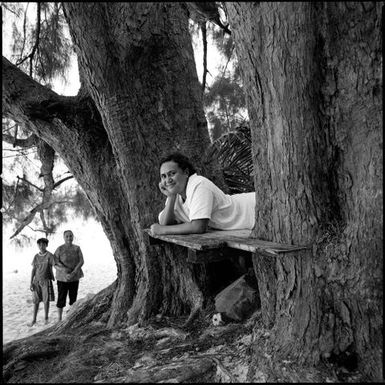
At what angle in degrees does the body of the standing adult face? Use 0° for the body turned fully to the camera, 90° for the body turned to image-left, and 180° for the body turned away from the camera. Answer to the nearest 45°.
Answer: approximately 0°

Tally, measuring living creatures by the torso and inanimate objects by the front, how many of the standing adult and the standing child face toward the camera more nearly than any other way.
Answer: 2

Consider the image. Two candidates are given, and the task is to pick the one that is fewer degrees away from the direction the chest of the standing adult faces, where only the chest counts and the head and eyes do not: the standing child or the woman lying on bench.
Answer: the woman lying on bench

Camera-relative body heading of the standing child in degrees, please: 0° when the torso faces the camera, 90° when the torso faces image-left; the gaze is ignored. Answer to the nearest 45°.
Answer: approximately 0°

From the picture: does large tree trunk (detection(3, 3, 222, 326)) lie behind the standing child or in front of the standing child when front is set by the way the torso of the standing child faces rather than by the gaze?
in front

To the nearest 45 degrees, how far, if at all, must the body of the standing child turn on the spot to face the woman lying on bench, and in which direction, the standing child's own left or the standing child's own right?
0° — they already face them

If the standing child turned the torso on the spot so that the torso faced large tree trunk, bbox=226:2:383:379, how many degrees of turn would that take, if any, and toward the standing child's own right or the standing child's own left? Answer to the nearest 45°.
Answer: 0° — they already face it

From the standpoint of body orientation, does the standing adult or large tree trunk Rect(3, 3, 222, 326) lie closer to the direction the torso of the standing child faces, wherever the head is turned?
the large tree trunk

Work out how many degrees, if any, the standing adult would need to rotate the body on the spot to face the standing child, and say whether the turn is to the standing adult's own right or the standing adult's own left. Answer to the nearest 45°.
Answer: approximately 135° to the standing adult's own right

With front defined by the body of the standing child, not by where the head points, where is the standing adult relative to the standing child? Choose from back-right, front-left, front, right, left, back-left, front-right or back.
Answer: front-left

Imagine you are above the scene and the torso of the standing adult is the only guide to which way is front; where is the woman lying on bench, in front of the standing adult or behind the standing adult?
in front
